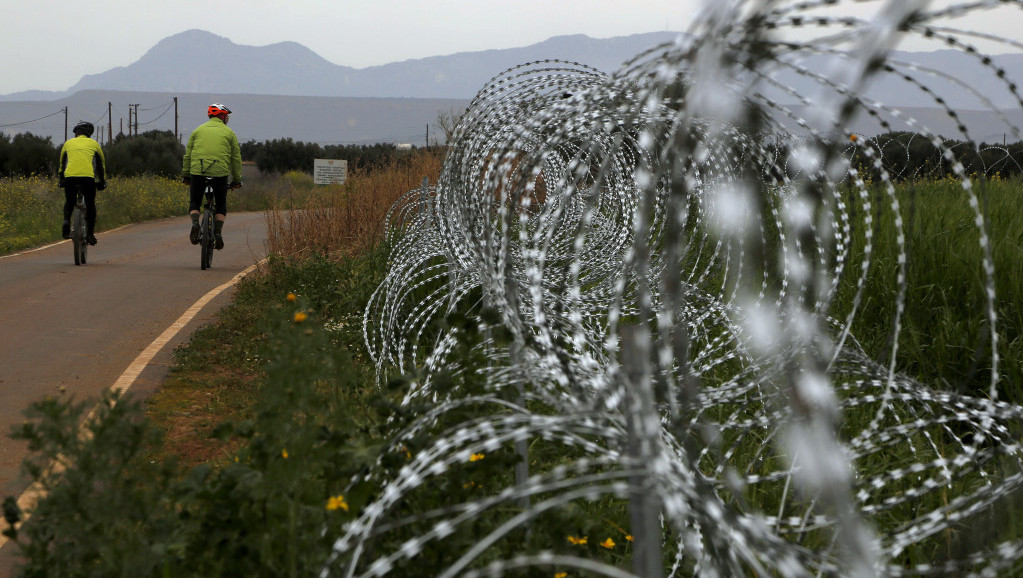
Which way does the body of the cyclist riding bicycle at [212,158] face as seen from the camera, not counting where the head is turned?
away from the camera

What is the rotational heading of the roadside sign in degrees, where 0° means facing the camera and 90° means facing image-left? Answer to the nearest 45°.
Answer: approximately 0°

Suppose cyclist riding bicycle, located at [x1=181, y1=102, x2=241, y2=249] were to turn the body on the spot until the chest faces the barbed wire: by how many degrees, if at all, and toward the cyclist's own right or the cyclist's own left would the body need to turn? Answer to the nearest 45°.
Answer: approximately 180°

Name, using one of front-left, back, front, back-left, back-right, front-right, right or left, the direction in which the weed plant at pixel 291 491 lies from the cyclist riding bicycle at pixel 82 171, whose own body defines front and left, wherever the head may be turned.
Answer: back

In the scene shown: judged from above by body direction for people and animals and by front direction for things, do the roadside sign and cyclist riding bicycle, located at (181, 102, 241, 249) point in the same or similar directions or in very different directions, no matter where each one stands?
very different directions

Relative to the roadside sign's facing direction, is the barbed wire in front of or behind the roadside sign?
in front

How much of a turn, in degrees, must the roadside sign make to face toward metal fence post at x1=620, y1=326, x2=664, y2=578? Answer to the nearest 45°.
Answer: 0° — it already faces it

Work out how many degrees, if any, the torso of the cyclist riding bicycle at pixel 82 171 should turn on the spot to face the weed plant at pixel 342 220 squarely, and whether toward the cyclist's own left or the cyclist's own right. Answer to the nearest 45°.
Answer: approximately 135° to the cyclist's own right

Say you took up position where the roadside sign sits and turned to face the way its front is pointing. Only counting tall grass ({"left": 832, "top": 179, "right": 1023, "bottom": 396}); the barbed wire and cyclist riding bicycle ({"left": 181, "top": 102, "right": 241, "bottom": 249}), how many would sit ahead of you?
3

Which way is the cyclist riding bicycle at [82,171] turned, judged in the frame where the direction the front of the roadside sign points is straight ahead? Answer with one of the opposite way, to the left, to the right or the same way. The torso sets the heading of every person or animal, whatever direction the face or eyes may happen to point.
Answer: the opposite way

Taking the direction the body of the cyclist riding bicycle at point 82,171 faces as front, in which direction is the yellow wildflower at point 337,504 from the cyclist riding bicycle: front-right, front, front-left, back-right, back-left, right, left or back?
back

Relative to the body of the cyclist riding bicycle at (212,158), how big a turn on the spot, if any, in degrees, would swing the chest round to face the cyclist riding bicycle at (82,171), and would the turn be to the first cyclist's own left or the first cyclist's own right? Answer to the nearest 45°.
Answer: approximately 45° to the first cyclist's own left

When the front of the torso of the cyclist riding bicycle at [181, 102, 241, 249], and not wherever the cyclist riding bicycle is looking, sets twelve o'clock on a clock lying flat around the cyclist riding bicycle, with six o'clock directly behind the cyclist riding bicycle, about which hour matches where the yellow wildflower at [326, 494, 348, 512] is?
The yellow wildflower is roughly at 6 o'clock from the cyclist riding bicycle.

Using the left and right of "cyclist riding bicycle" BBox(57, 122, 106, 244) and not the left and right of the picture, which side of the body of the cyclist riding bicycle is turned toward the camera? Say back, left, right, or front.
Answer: back

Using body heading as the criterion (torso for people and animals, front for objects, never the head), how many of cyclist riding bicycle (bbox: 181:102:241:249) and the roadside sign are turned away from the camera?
1

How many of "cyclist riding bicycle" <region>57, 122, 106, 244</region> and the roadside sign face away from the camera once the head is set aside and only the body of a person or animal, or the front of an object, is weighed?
1

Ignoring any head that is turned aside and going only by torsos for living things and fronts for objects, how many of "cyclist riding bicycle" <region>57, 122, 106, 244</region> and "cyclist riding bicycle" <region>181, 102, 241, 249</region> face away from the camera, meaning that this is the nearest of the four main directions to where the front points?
2
